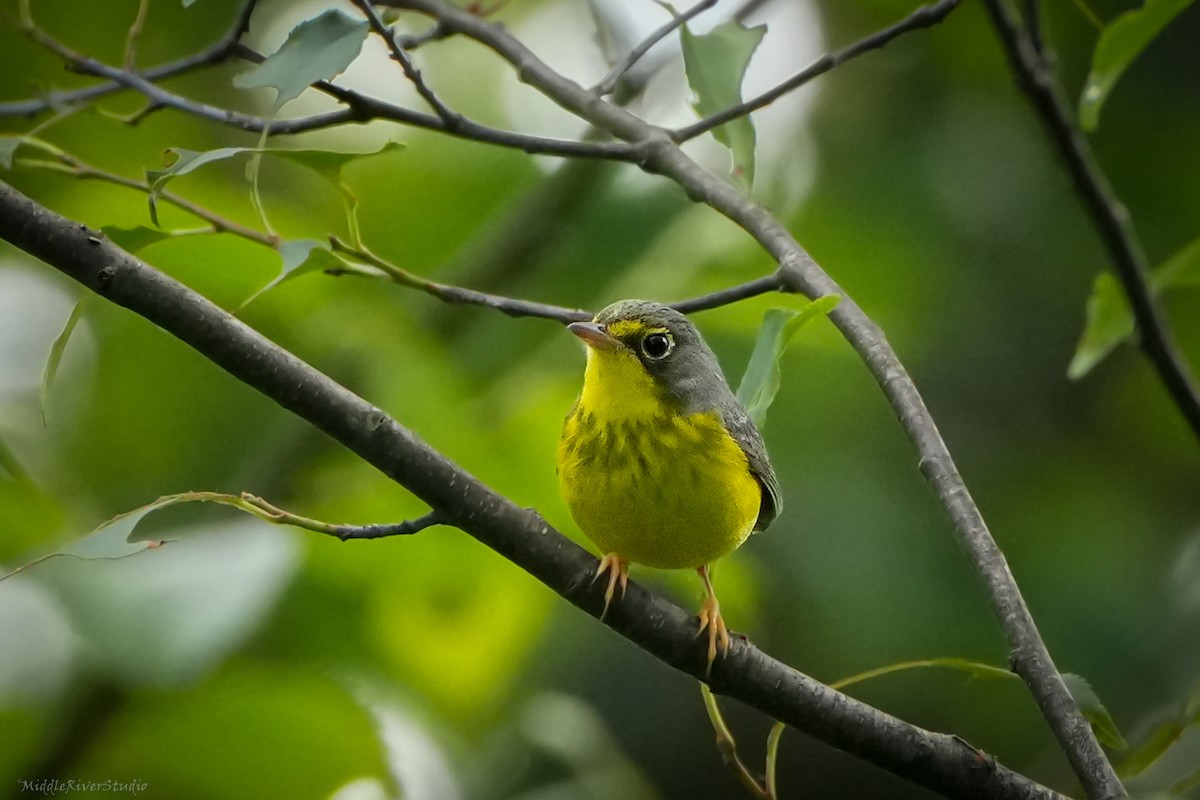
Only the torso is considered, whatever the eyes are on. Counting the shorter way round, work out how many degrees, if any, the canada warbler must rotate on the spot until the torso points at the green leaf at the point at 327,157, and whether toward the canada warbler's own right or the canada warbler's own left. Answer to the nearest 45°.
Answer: approximately 90° to the canada warbler's own right

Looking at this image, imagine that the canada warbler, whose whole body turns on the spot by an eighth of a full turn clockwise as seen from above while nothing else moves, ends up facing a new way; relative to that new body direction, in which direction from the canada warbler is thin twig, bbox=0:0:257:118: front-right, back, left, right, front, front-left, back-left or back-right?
front

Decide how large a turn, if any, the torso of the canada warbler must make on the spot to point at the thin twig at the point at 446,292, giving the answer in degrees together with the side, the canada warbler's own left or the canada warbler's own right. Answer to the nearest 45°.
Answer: approximately 90° to the canada warbler's own right

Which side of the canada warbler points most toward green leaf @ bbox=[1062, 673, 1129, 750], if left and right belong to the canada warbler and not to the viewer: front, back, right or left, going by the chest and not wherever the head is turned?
left

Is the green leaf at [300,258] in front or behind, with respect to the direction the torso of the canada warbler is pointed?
in front

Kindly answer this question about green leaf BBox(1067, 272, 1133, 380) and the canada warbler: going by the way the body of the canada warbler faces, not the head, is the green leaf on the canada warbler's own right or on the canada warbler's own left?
on the canada warbler's own left

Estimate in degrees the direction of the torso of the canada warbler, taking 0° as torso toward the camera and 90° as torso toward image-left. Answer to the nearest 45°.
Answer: approximately 45°

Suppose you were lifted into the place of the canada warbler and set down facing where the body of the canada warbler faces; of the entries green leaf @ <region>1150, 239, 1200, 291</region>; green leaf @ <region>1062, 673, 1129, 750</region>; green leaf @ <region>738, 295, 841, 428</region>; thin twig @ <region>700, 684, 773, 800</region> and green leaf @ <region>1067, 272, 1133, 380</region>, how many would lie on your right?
0
